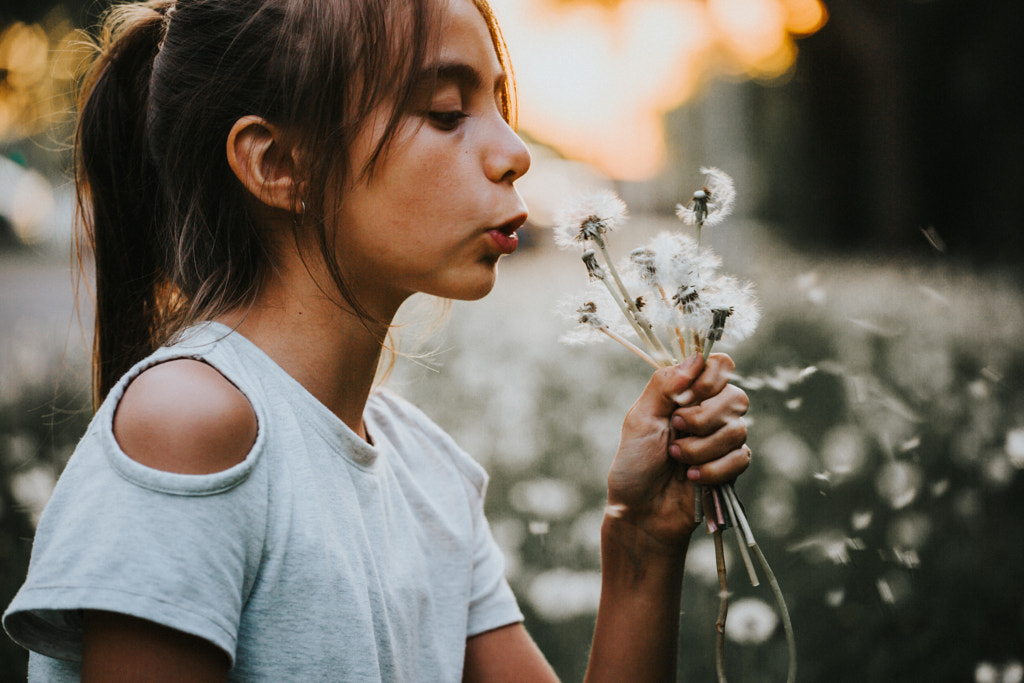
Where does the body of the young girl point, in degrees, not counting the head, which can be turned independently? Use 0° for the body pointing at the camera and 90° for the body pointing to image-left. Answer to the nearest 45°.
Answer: approximately 315°

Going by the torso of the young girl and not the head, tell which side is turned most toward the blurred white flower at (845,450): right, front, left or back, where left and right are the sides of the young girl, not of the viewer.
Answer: left

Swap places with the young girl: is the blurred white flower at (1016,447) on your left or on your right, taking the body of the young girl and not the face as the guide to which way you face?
on your left

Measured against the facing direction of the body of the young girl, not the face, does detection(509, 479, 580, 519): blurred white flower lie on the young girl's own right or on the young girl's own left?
on the young girl's own left

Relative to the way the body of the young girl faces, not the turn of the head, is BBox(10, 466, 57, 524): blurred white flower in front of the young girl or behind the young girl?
behind

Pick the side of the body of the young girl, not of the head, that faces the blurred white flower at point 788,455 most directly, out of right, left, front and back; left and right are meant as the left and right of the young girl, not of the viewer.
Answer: left

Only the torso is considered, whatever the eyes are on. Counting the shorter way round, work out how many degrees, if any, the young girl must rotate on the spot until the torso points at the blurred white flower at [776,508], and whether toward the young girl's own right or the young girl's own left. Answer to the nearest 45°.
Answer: approximately 90° to the young girl's own left

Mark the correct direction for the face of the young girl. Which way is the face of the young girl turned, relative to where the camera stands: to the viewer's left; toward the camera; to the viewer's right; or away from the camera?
to the viewer's right

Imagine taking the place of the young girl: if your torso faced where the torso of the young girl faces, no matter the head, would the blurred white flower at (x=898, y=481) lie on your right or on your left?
on your left
